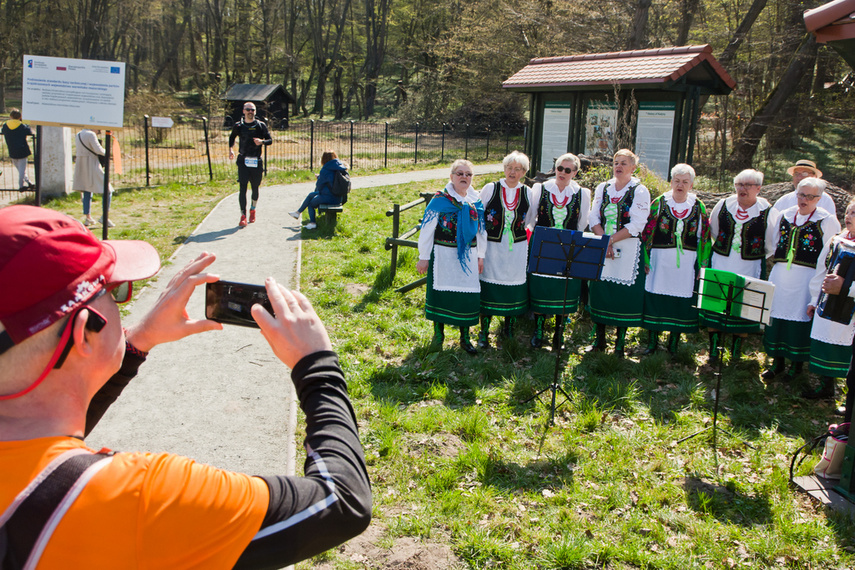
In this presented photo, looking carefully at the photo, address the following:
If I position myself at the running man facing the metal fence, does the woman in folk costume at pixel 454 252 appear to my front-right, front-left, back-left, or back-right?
back-right

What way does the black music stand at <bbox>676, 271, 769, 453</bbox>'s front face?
away from the camera

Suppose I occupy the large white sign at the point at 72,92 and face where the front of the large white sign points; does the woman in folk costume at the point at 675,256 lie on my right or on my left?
on my left

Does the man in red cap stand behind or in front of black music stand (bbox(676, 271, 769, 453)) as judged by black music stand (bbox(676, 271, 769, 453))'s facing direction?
behind

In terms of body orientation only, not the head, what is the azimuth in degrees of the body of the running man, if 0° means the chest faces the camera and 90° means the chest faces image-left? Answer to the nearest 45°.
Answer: approximately 0°

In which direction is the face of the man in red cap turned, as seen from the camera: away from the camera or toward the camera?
away from the camera

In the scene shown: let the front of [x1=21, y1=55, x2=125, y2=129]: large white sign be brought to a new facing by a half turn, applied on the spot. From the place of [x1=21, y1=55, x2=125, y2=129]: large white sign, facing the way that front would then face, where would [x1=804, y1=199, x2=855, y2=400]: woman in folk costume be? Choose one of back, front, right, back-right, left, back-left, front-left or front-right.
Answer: back-right

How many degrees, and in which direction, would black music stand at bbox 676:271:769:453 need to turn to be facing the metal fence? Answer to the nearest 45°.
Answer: approximately 45° to its left

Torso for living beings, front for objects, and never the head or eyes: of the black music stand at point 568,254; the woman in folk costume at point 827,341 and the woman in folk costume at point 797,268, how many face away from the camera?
1

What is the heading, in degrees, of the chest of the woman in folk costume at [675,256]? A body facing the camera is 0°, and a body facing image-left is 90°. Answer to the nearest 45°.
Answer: approximately 0°
